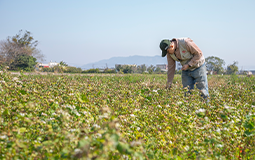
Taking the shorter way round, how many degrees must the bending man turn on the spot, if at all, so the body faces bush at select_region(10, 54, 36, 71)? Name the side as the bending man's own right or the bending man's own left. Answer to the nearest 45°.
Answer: approximately 90° to the bending man's own right

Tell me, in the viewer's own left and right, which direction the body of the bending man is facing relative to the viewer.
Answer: facing the viewer and to the left of the viewer
